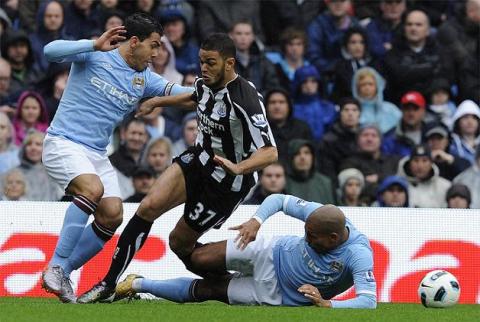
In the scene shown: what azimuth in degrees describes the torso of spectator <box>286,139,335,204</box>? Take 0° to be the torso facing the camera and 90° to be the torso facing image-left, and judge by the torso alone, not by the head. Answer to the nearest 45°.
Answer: approximately 0°

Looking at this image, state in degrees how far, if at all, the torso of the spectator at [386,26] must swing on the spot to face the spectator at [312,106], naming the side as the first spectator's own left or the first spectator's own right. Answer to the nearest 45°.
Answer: approximately 45° to the first spectator's own right

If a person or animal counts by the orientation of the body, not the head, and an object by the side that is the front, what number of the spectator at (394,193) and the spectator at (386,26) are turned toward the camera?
2

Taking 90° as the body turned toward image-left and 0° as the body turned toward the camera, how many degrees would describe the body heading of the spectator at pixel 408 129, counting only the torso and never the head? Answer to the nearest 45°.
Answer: approximately 0°
